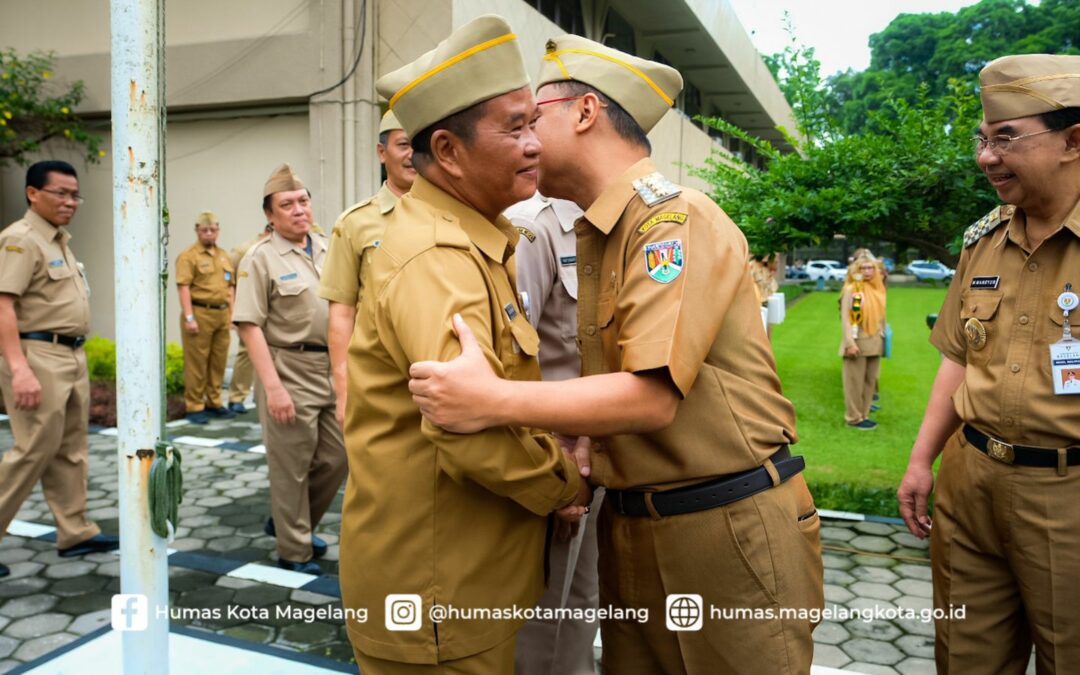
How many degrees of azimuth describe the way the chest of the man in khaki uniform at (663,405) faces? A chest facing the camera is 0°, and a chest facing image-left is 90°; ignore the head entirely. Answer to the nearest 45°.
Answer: approximately 90°

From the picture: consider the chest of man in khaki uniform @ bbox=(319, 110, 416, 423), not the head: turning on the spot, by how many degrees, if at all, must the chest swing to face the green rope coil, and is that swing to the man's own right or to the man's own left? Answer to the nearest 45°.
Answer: approximately 90° to the man's own right

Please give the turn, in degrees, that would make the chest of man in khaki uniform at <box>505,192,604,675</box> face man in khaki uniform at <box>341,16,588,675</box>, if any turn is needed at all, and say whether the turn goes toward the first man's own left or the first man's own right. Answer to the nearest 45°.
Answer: approximately 45° to the first man's own right

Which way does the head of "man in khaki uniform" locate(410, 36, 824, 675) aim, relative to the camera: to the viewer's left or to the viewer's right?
to the viewer's left

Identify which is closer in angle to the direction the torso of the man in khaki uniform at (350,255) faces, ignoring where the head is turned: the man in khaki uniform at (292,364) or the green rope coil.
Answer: the green rope coil

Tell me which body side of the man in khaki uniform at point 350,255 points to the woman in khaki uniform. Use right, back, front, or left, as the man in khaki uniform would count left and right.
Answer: left

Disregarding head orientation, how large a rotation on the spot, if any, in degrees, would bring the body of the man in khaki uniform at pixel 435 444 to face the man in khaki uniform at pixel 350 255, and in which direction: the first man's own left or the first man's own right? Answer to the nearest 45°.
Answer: approximately 90° to the first man's own left

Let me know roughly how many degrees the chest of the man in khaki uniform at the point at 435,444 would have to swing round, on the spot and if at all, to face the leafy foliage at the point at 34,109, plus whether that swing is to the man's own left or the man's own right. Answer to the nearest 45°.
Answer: approximately 135° to the man's own left

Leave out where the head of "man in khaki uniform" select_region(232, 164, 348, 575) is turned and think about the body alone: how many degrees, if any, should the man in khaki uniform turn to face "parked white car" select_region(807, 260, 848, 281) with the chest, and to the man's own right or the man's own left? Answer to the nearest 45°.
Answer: approximately 90° to the man's own left

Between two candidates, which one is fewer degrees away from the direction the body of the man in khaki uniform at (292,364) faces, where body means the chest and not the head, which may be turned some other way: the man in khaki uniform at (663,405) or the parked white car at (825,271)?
the man in khaki uniform

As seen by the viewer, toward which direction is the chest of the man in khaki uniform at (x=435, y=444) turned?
to the viewer's right

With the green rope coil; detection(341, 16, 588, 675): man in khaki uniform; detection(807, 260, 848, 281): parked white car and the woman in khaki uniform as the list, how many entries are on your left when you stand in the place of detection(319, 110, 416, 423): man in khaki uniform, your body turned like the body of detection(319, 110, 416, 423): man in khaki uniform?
2
